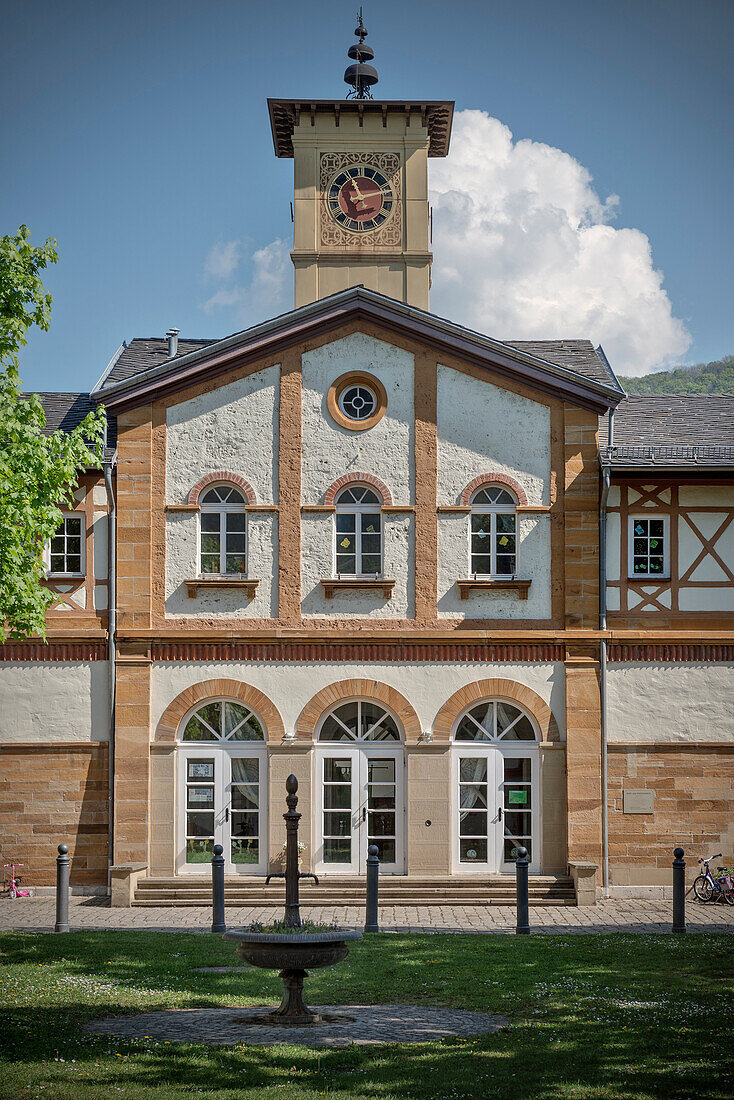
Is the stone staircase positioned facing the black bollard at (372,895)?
yes

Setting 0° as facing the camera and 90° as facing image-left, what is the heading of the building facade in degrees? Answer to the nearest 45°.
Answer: approximately 0°

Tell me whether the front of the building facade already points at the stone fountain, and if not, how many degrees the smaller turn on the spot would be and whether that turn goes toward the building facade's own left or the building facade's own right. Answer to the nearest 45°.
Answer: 0° — it already faces it

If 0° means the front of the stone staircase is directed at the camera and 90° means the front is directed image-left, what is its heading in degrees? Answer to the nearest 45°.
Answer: approximately 0°

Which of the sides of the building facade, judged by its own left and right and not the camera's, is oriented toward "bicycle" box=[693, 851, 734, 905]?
left

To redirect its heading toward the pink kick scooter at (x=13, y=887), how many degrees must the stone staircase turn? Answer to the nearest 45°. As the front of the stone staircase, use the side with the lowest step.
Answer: approximately 90° to its right

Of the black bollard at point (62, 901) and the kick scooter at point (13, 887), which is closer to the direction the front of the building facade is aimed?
the black bollard

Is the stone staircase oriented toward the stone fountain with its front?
yes

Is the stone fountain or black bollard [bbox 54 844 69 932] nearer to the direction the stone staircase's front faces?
the stone fountain

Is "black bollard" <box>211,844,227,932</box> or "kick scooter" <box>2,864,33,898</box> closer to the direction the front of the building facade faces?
the black bollard
